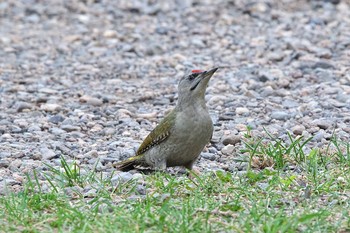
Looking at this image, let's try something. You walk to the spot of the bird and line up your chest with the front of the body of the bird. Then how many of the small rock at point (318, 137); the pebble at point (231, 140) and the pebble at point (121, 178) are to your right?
1

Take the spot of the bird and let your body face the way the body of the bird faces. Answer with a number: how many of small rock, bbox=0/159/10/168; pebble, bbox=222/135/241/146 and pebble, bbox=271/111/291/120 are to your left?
2

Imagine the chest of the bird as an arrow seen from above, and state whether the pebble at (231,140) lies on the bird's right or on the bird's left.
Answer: on the bird's left

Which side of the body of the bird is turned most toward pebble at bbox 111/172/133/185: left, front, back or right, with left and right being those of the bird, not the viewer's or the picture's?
right

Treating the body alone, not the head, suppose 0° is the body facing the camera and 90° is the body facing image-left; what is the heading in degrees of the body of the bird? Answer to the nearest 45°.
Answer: approximately 315°

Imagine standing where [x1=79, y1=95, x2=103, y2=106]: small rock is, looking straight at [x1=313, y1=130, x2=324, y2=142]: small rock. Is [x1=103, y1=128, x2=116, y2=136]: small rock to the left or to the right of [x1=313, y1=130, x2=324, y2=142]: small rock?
right

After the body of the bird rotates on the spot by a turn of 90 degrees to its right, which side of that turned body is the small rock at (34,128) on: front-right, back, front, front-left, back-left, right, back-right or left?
right

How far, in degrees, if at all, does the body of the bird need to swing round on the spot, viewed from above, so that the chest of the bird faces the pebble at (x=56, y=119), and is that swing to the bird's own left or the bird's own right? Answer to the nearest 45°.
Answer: approximately 180°

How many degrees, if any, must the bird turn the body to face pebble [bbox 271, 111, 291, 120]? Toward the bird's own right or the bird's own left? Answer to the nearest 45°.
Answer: approximately 90° to the bird's own left

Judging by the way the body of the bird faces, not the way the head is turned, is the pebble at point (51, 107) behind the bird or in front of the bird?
behind

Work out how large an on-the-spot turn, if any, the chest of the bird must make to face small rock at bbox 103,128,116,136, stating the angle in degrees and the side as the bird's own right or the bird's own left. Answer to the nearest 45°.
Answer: approximately 180°
